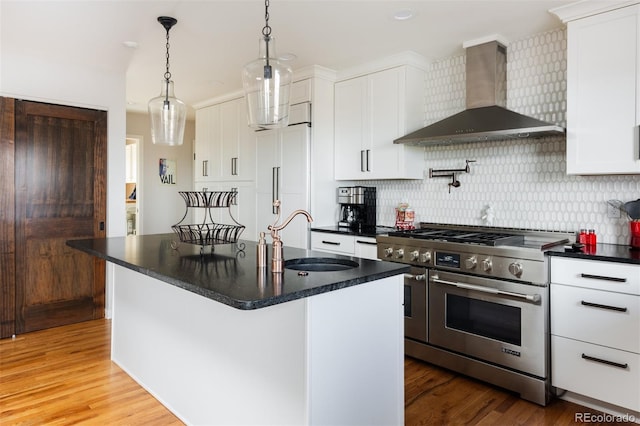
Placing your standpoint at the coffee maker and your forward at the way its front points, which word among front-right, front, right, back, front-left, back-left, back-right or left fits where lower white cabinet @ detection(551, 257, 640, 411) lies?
left

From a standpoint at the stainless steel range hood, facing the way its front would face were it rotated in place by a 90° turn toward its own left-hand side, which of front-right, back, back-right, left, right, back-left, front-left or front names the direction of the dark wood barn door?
back-right

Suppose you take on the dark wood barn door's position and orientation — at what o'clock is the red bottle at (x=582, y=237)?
The red bottle is roughly at 12 o'clock from the dark wood barn door.

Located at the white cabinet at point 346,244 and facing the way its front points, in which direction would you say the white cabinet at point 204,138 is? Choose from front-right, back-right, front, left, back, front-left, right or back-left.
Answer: right

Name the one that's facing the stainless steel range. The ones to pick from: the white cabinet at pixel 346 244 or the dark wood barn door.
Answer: the dark wood barn door

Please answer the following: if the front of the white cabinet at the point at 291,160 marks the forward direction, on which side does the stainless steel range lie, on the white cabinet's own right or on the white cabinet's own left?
on the white cabinet's own left

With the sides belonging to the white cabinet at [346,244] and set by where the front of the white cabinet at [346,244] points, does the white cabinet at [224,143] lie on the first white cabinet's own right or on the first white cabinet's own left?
on the first white cabinet's own right

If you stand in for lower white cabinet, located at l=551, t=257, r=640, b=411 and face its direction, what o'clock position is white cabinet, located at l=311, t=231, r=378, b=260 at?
The white cabinet is roughly at 2 o'clock from the lower white cabinet.

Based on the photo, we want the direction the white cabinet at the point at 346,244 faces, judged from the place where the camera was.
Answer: facing the viewer and to the left of the viewer

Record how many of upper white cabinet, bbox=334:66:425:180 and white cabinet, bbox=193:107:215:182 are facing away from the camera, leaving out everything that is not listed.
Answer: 0

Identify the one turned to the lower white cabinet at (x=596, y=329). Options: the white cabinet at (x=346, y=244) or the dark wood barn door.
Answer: the dark wood barn door
